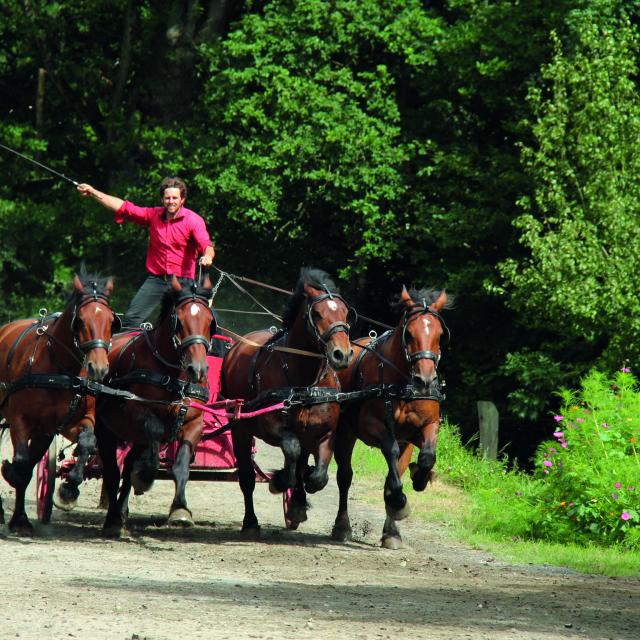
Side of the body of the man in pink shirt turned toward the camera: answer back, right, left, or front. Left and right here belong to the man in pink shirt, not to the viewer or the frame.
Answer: front

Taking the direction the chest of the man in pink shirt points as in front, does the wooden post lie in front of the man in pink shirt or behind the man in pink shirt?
behind

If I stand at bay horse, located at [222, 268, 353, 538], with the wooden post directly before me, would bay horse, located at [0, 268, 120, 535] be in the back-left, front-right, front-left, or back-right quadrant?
back-left

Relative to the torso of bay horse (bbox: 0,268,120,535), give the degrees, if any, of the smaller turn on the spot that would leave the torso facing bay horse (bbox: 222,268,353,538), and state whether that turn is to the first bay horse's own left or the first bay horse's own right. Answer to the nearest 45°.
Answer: approximately 45° to the first bay horse's own left

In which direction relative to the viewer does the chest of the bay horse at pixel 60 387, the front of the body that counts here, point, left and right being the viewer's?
facing the viewer and to the right of the viewer

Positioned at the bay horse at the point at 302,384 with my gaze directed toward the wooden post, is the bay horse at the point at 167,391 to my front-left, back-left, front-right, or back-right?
back-left

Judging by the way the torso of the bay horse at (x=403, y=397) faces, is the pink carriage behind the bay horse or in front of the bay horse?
behind
